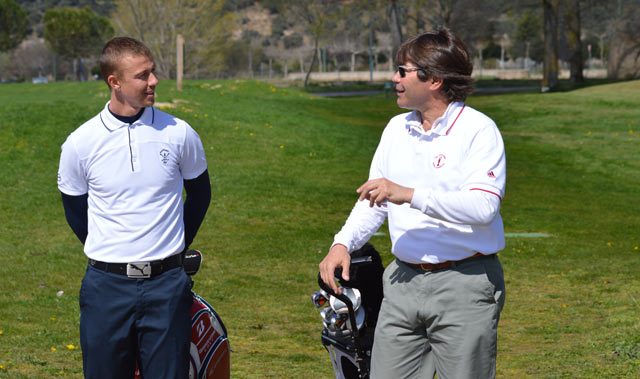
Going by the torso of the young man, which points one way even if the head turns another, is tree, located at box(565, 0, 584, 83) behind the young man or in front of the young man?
behind

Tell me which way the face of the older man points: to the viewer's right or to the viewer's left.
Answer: to the viewer's left

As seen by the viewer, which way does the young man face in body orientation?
toward the camera

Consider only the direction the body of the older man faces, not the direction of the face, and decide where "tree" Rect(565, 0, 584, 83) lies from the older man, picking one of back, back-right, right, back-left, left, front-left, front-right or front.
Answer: back-right

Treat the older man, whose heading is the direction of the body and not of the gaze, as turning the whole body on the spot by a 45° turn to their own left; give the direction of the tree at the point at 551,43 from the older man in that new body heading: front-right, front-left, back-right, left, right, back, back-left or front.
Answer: back

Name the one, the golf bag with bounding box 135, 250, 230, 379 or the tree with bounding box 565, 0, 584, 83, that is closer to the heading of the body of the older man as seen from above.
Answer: the golf bag

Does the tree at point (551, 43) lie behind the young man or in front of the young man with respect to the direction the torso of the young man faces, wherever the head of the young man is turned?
behind

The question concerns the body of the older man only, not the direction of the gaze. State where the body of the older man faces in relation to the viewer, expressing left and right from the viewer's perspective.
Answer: facing the viewer and to the left of the viewer

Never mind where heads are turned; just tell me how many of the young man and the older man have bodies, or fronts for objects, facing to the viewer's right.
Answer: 0

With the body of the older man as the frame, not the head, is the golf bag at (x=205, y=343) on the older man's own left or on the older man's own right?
on the older man's own right

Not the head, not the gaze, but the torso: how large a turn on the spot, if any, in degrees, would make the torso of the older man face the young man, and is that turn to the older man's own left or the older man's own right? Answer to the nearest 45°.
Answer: approximately 45° to the older man's own right
